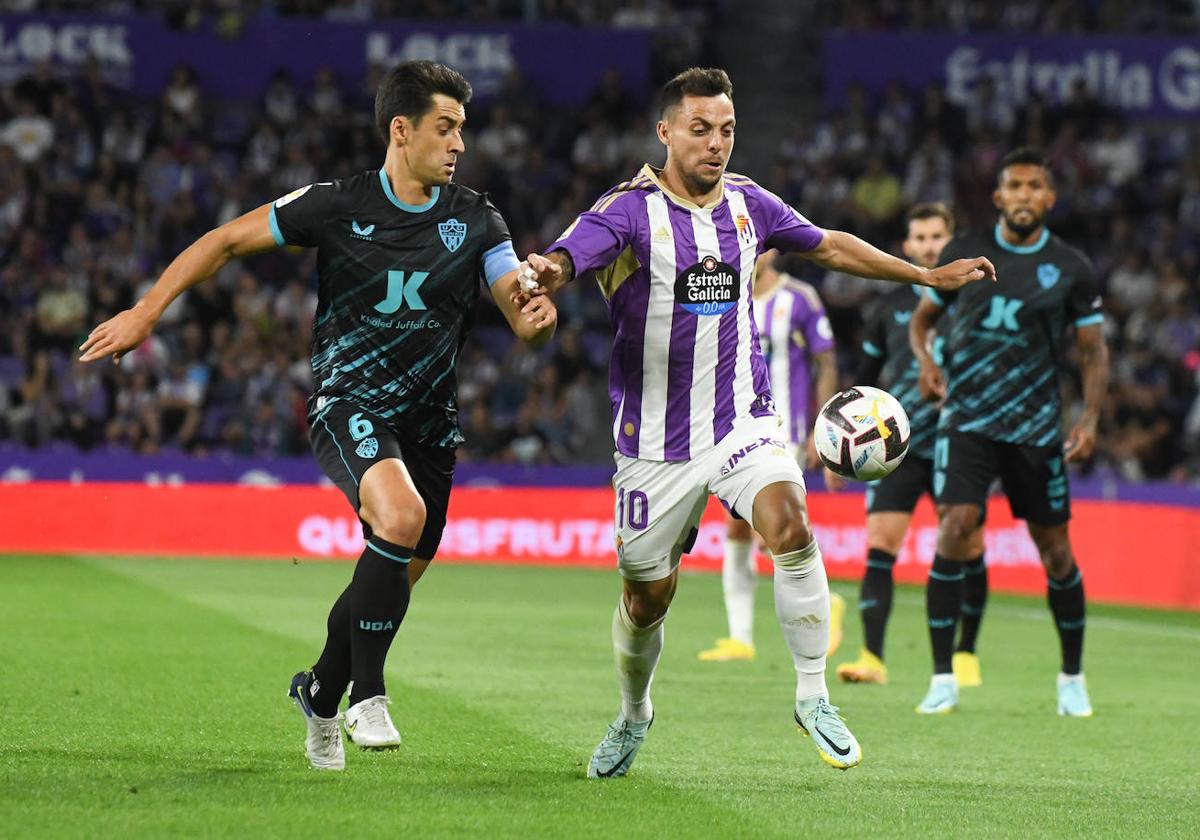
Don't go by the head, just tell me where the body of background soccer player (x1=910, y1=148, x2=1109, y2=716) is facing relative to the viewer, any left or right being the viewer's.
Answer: facing the viewer

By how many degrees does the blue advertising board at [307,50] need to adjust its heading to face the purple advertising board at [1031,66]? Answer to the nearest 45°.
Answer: approximately 90° to its left

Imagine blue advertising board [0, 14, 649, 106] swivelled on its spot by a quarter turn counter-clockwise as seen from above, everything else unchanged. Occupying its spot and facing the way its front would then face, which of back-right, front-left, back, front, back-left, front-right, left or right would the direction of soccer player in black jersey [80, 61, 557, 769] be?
right

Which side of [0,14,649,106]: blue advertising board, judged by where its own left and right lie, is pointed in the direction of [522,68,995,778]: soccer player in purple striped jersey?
front

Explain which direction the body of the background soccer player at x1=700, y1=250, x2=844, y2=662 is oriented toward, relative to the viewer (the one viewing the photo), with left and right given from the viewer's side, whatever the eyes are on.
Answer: facing the viewer and to the left of the viewer

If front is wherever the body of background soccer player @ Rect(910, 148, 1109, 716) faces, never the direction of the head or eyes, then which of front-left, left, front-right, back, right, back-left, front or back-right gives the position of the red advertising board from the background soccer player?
back-right

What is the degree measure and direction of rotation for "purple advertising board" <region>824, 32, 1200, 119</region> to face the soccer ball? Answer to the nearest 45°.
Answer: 0° — it already faces it

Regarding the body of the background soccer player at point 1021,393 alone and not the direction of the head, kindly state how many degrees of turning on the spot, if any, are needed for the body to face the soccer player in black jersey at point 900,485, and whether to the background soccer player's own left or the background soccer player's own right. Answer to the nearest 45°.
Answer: approximately 135° to the background soccer player's own right

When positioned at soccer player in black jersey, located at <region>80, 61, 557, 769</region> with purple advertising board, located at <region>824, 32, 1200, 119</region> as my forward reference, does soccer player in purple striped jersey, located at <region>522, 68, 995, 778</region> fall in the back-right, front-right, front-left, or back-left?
front-right

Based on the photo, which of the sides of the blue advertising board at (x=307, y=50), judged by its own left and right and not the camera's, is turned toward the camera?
front

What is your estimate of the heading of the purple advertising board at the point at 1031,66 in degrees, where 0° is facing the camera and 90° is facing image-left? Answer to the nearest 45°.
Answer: approximately 0°

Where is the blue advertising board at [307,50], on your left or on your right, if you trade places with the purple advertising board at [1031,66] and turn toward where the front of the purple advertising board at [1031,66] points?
on your right

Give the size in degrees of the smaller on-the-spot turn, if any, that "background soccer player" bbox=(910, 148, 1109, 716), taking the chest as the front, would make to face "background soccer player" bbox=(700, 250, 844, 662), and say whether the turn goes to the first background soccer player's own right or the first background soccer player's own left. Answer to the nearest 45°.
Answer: approximately 135° to the first background soccer player's own right

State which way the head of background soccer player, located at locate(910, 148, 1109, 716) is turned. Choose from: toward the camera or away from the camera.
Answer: toward the camera

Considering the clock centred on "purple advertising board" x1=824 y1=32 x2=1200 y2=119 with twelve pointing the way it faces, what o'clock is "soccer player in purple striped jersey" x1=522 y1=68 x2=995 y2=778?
The soccer player in purple striped jersey is roughly at 12 o'clock from the purple advertising board.
